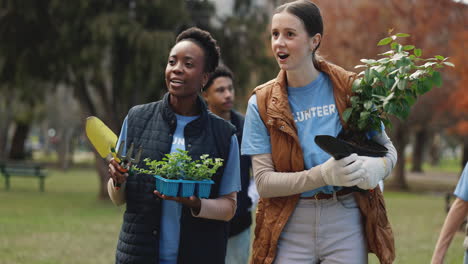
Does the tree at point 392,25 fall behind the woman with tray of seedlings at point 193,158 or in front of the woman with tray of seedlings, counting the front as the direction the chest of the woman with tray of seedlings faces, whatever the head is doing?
behind

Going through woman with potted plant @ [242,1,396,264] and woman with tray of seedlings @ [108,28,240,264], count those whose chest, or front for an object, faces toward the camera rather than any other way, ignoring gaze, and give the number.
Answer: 2

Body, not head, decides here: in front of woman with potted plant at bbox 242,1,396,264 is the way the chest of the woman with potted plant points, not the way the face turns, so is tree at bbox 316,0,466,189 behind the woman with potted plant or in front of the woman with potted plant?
behind

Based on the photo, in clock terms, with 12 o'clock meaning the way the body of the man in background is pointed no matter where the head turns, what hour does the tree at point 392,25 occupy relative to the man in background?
The tree is roughly at 8 o'clock from the man in background.

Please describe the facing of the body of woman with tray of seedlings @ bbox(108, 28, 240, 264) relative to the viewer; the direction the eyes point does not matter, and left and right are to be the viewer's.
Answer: facing the viewer

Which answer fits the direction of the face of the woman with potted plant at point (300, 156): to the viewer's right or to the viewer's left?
to the viewer's left

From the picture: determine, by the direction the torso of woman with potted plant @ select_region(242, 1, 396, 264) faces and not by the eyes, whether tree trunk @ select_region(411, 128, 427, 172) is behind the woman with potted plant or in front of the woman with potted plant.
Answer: behind

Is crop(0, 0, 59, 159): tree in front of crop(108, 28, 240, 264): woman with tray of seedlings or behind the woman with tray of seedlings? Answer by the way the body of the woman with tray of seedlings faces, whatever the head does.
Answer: behind

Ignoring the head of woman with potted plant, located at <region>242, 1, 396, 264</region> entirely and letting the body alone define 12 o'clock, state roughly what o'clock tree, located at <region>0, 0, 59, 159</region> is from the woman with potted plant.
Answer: The tree is roughly at 5 o'clock from the woman with potted plant.

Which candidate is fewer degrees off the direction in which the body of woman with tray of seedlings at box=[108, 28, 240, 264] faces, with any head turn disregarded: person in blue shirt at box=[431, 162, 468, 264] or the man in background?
the person in blue shirt

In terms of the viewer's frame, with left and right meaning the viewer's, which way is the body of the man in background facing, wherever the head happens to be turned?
facing the viewer and to the right of the viewer

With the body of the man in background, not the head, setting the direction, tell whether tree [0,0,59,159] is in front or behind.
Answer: behind
